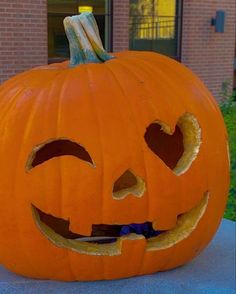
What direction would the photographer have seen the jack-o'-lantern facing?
facing the viewer
